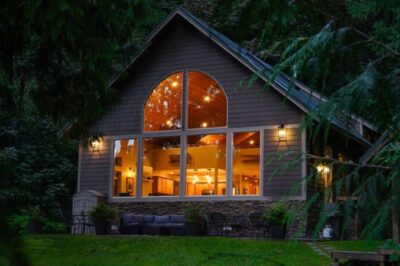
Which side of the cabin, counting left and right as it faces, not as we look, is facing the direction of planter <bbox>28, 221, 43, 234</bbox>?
right

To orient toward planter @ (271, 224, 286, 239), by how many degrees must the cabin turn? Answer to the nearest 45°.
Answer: approximately 45° to its left

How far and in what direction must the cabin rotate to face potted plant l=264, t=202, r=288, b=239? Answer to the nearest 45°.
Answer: approximately 45° to its left

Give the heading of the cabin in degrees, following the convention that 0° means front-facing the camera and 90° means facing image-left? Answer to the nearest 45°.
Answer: approximately 0°

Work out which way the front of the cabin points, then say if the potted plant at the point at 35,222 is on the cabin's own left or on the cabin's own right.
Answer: on the cabin's own right
